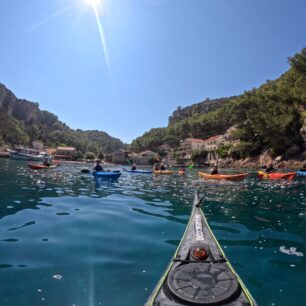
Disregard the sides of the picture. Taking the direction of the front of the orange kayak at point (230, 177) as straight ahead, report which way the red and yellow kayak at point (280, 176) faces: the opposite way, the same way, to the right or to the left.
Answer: the same way
